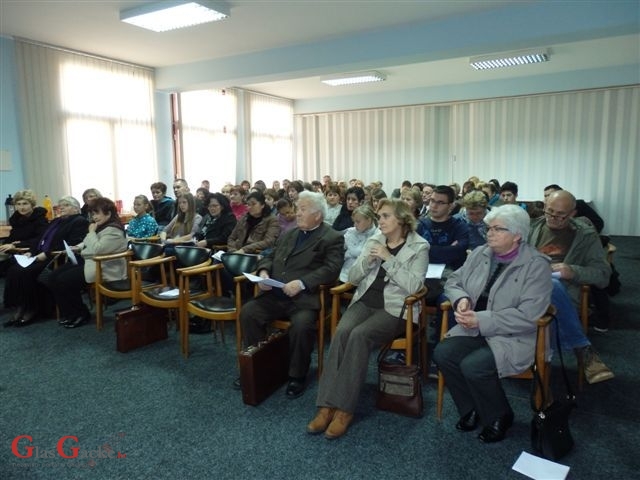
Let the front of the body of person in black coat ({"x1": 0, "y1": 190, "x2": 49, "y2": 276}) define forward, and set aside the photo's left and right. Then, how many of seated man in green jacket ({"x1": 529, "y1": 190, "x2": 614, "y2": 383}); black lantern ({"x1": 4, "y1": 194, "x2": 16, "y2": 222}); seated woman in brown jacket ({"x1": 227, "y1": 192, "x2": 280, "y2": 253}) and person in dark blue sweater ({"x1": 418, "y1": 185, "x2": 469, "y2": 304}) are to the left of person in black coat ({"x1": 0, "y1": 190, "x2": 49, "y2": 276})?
3

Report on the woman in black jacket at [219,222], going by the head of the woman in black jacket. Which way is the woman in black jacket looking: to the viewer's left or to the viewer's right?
to the viewer's left

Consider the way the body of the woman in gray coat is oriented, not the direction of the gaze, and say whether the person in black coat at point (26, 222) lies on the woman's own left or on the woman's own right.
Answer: on the woman's own right

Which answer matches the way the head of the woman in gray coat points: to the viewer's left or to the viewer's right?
to the viewer's left

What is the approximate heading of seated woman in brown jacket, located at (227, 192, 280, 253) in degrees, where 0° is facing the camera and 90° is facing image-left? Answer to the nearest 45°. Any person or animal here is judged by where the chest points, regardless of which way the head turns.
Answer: approximately 45°

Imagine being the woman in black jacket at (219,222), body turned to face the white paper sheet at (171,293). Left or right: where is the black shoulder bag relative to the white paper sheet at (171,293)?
left

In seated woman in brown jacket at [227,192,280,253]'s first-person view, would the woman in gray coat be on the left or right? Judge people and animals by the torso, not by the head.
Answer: on their left

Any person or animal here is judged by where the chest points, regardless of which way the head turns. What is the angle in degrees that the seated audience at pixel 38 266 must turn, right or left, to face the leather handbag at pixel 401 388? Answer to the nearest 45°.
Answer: approximately 90° to their left

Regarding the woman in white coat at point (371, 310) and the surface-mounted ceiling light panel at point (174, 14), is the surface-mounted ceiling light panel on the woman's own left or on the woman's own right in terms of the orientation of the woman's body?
on the woman's own right

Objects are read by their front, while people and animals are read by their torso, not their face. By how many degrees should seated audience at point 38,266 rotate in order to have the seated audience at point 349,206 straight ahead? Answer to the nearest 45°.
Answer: approximately 135° to their left
